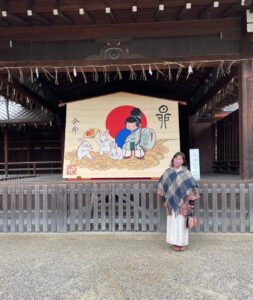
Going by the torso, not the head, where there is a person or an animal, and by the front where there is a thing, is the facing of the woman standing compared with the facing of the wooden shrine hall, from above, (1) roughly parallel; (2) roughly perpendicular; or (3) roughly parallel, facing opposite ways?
roughly parallel

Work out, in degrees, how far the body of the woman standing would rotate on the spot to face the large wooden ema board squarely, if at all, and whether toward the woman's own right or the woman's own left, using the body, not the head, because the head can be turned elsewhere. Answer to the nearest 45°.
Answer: approximately 135° to the woman's own right

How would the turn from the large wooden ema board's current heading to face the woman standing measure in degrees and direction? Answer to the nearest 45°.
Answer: approximately 45° to its left

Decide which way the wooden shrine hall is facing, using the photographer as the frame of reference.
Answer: facing the viewer

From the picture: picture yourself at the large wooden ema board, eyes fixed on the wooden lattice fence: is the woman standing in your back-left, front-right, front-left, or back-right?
front-left

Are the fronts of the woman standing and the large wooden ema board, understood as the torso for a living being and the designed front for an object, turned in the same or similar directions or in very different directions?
same or similar directions

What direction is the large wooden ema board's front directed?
toward the camera
